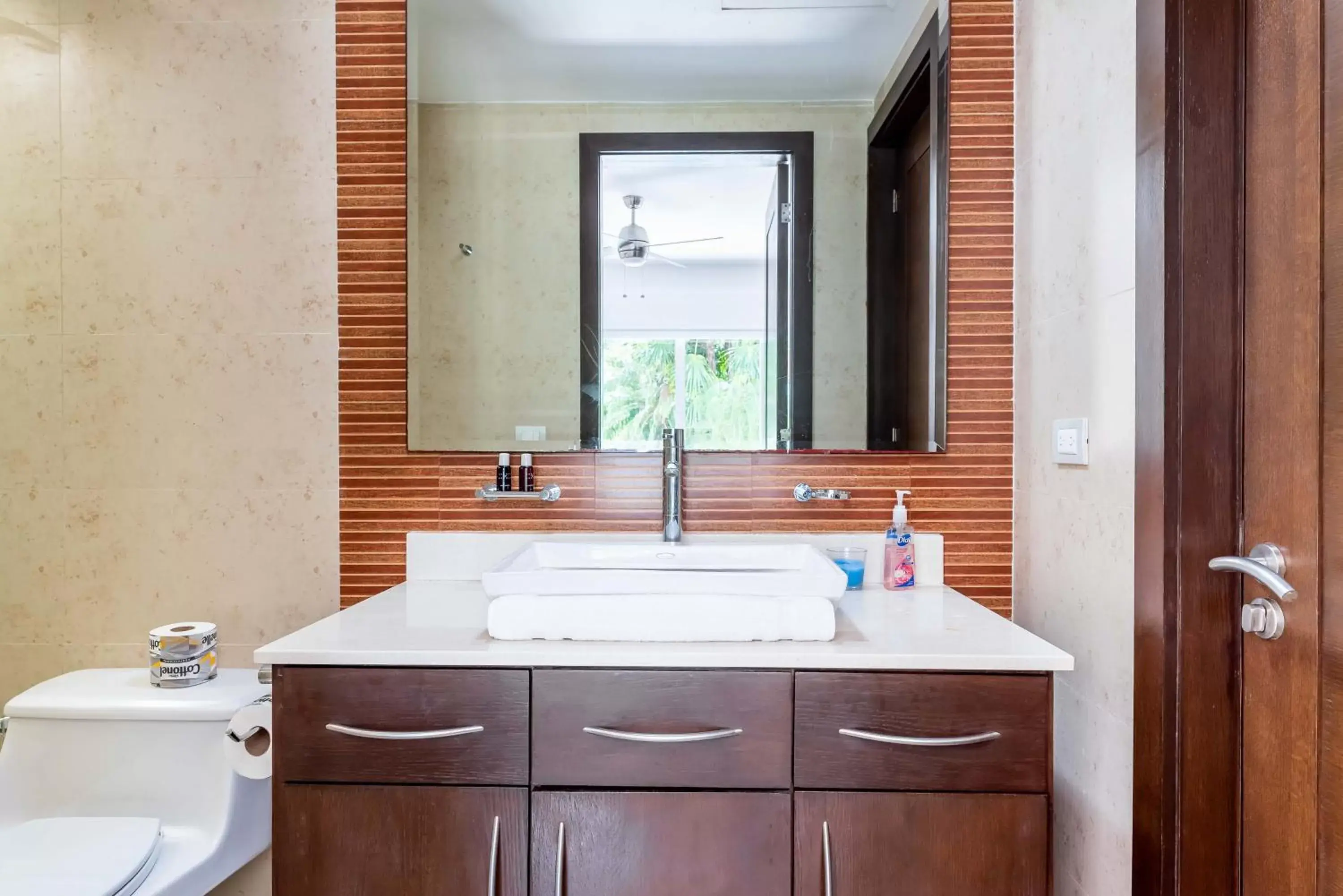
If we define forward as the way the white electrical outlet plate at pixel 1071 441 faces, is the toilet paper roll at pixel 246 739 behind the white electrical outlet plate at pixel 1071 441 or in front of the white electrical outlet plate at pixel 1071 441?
in front

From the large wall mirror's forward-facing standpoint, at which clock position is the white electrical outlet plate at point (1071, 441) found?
The white electrical outlet plate is roughly at 10 o'clock from the large wall mirror.

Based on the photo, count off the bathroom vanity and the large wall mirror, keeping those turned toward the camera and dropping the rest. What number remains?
2

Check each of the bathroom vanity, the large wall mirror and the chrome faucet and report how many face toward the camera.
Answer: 3

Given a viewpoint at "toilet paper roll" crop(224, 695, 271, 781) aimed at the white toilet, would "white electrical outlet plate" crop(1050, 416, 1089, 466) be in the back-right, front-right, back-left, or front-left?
back-right

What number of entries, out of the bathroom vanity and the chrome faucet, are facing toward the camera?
2

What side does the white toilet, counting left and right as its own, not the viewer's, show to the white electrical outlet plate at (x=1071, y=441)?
left

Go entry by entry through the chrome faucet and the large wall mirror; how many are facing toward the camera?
2
